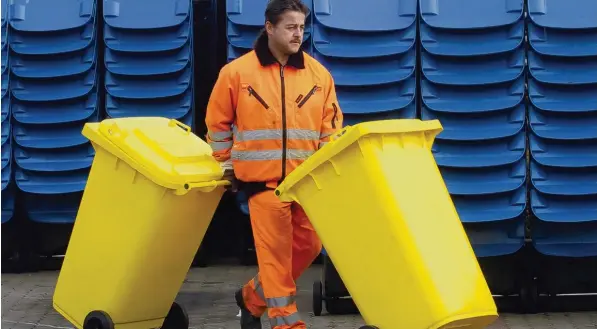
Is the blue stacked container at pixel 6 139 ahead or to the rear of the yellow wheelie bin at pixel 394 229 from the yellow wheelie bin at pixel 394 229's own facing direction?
to the rear

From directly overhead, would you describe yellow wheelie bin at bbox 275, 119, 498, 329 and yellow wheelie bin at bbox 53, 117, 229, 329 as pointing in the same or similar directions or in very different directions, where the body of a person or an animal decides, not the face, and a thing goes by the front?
very different directions

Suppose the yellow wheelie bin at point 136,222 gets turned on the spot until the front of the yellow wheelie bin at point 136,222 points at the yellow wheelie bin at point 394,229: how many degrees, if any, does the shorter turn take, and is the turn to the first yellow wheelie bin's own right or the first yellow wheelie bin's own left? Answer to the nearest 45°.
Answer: approximately 180°

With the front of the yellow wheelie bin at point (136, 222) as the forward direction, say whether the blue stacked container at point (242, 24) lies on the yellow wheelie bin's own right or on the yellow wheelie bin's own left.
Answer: on the yellow wheelie bin's own right

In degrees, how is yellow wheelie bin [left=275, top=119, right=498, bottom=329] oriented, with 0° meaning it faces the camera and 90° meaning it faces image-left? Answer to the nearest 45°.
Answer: approximately 315°

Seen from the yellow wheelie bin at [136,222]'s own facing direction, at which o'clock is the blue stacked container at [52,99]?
The blue stacked container is roughly at 1 o'clock from the yellow wheelie bin.

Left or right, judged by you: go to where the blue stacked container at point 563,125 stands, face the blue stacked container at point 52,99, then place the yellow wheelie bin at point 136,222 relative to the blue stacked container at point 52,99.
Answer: left

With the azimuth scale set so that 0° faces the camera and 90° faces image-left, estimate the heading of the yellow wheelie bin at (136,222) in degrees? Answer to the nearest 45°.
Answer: approximately 135°

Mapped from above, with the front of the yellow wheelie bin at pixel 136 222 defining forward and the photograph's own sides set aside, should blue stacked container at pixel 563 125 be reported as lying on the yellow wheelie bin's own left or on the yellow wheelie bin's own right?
on the yellow wheelie bin's own right

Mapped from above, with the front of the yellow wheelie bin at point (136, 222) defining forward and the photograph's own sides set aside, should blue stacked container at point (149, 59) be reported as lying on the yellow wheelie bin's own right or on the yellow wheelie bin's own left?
on the yellow wheelie bin's own right
